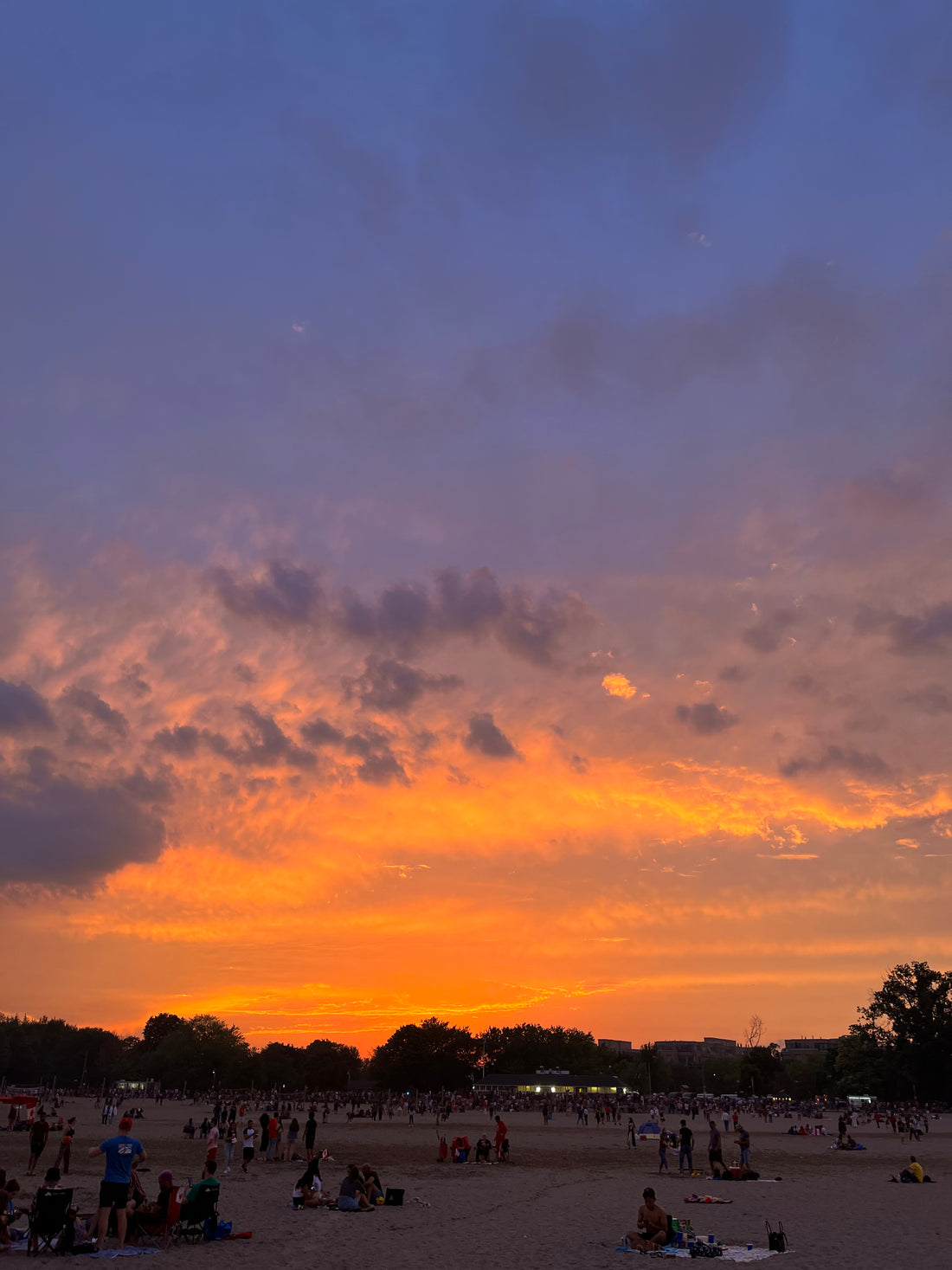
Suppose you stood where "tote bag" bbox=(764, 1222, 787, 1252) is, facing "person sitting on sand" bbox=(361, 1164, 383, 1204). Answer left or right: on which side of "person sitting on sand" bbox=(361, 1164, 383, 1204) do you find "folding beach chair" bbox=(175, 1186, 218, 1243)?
left

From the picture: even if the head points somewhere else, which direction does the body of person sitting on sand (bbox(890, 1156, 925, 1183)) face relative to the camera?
to the viewer's left

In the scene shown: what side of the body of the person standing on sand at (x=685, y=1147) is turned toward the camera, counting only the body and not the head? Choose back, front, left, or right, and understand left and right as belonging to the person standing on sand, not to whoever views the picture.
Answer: back

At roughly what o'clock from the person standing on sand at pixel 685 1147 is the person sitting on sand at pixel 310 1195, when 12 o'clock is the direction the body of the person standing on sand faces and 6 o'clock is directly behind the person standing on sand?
The person sitting on sand is roughly at 7 o'clock from the person standing on sand.

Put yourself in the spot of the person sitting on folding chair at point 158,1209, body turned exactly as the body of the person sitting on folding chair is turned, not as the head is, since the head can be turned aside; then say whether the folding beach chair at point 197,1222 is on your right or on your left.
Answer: on your right

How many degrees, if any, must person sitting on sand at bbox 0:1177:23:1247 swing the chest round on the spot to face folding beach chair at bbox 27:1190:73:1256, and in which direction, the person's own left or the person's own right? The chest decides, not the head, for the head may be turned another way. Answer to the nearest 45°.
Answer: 0° — they already face it

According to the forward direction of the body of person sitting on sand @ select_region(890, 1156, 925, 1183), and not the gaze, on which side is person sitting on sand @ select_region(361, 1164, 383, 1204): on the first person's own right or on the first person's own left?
on the first person's own left

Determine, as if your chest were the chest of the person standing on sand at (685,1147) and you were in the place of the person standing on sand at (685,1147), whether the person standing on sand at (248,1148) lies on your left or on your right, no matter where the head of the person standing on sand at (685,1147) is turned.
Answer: on your left

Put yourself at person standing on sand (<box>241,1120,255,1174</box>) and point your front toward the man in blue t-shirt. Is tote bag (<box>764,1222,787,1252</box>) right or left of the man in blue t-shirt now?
left

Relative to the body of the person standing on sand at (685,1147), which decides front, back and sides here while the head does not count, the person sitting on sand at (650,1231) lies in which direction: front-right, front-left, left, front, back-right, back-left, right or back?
back
